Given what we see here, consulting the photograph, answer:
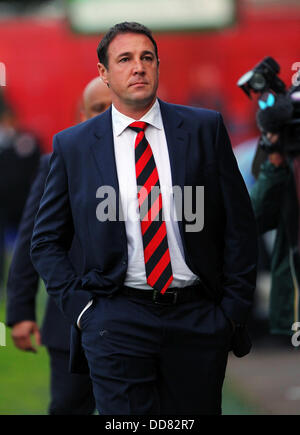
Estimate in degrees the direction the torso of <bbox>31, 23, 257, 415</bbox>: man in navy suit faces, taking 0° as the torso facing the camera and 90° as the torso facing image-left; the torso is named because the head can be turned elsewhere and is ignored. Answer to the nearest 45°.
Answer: approximately 0°

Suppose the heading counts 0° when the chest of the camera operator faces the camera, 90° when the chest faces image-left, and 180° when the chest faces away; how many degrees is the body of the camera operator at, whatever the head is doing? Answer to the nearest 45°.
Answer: approximately 45°

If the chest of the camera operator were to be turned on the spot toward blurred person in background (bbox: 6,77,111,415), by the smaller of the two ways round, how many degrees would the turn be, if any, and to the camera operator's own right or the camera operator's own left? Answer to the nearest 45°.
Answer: approximately 45° to the camera operator's own right

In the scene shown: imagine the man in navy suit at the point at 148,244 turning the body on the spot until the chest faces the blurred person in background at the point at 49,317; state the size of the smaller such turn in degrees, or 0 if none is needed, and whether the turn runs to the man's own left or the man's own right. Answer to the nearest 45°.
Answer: approximately 135° to the man's own right

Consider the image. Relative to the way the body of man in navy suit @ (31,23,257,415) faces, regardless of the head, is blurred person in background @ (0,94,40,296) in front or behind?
behind

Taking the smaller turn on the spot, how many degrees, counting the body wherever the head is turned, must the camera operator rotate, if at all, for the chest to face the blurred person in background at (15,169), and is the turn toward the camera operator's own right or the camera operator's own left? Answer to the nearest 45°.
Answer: approximately 90° to the camera operator's own right

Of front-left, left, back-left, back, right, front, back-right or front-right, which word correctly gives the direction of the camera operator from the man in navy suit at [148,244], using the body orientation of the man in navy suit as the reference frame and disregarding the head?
back-left
